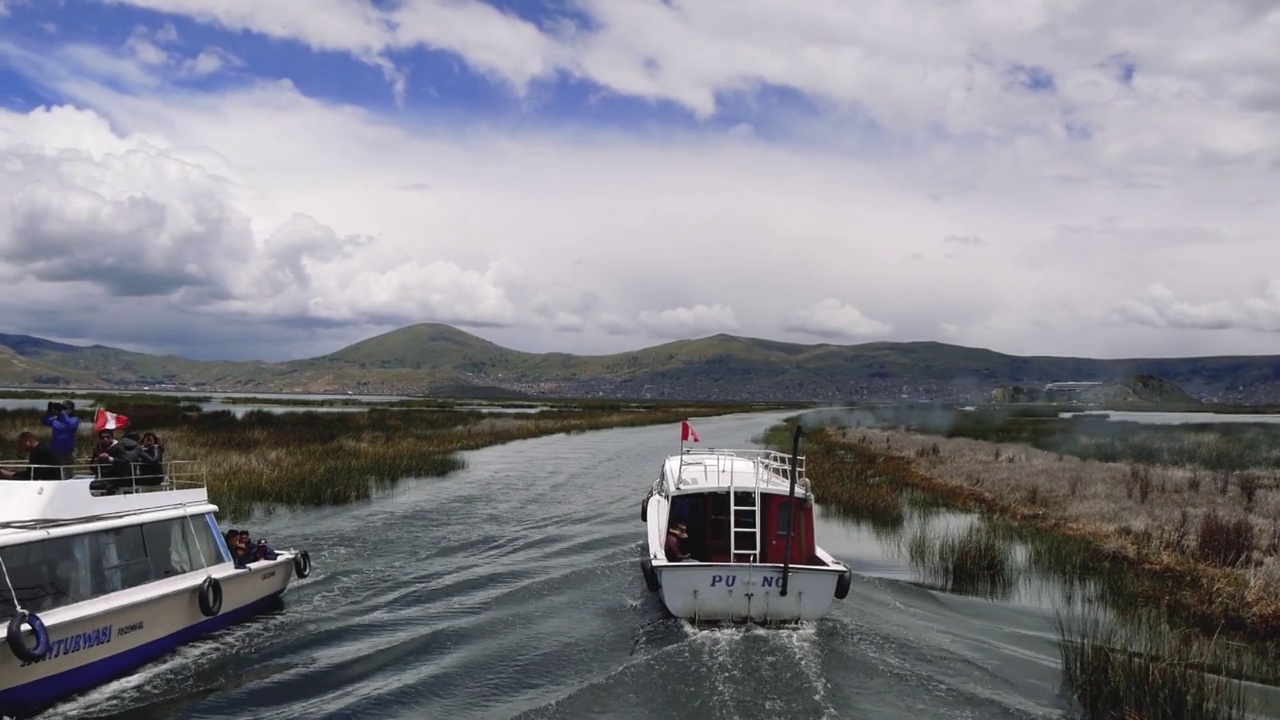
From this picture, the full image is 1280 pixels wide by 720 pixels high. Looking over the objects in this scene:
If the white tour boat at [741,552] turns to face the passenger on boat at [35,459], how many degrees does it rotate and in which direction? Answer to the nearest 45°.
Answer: approximately 90° to its left

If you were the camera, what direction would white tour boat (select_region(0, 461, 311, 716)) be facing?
facing away from the viewer and to the right of the viewer

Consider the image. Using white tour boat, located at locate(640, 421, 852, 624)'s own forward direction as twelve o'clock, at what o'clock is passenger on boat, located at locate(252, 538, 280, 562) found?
The passenger on boat is roughly at 9 o'clock from the white tour boat.

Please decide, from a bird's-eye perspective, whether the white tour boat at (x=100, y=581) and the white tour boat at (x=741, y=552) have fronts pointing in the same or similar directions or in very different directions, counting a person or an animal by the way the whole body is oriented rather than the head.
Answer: same or similar directions

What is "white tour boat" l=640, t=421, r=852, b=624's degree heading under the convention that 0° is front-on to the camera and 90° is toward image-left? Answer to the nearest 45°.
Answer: approximately 180°

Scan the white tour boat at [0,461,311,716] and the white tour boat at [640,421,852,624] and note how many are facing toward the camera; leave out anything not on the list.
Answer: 0

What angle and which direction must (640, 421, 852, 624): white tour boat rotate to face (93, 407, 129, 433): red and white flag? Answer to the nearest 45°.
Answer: approximately 90° to its left
